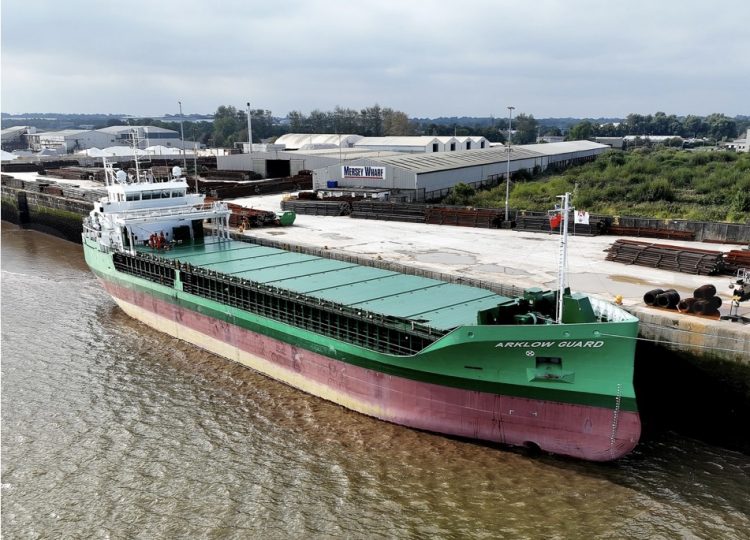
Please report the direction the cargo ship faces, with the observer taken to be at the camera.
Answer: facing the viewer and to the right of the viewer

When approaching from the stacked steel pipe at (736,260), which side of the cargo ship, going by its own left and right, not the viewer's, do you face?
left
